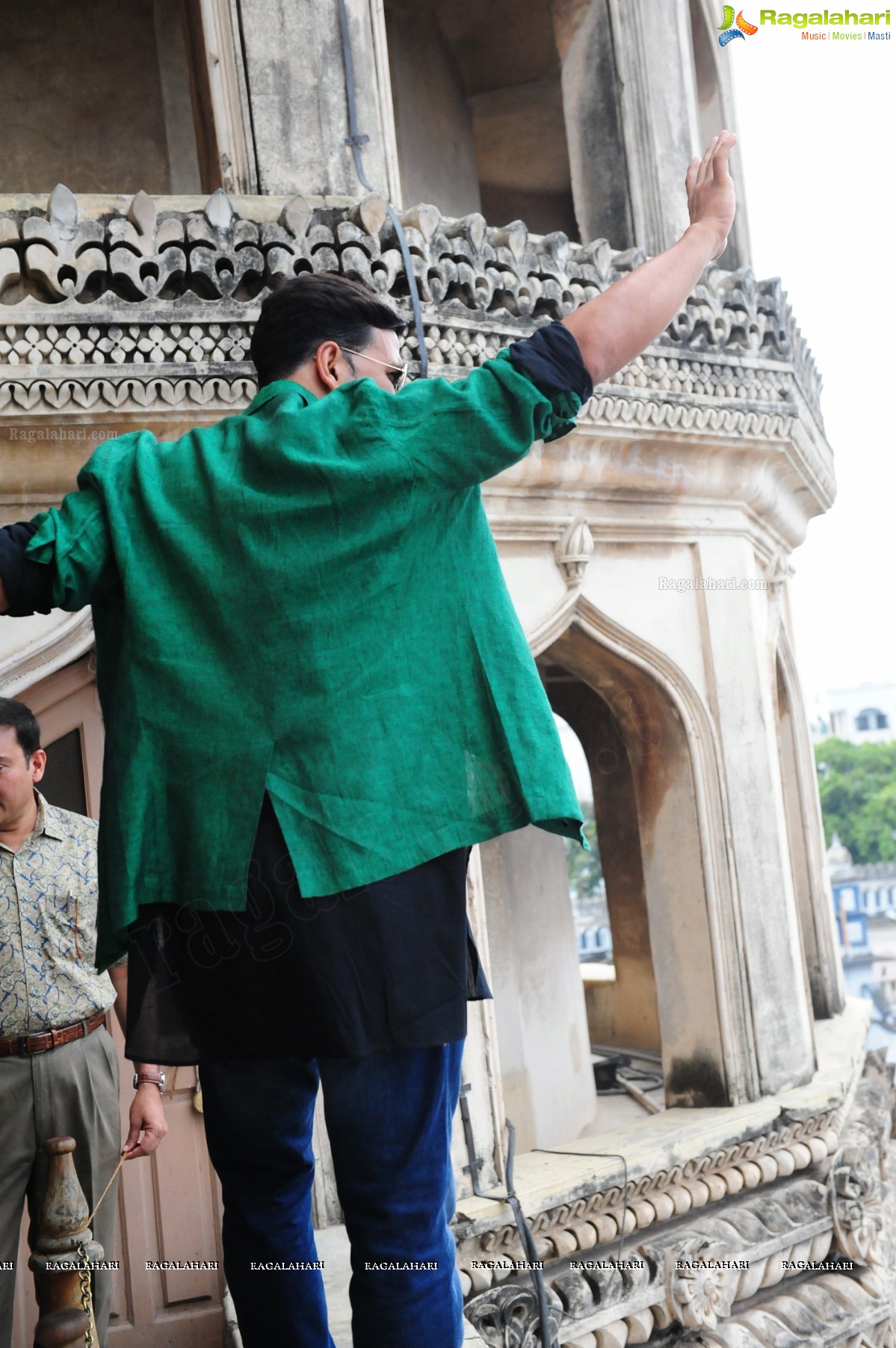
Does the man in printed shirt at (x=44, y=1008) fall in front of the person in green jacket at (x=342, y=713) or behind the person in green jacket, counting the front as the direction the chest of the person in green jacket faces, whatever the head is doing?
in front

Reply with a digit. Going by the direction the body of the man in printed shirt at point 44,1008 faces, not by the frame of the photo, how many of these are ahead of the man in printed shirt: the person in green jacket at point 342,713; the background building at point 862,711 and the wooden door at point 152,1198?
1

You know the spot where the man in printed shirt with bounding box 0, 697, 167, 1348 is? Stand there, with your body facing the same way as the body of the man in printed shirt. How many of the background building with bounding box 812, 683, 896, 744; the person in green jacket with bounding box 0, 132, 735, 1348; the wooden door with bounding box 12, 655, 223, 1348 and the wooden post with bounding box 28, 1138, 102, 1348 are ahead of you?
2

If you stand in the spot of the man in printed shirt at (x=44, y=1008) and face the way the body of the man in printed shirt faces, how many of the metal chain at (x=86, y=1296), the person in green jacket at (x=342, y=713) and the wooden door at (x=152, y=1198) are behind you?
1

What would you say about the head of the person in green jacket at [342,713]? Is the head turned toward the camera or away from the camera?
away from the camera

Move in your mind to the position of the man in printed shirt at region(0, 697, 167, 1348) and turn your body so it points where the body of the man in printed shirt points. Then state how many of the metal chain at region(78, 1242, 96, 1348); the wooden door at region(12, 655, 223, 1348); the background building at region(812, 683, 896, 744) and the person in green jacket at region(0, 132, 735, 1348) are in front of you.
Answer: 2

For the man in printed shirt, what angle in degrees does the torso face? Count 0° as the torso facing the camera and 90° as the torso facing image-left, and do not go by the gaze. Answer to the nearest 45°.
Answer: approximately 0°

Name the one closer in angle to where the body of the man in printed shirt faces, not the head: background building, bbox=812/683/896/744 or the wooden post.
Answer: the wooden post

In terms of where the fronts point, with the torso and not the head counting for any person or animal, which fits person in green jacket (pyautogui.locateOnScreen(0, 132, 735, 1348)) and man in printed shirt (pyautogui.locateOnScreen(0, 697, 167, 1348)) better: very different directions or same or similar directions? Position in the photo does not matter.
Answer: very different directions

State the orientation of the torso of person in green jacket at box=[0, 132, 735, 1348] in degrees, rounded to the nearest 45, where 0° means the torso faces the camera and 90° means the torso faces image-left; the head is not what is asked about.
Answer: approximately 180°

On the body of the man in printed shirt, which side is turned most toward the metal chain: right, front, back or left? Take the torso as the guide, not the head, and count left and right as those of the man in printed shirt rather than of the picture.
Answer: front

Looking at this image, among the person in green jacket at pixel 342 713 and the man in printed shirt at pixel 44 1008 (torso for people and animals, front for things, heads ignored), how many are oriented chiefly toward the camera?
1

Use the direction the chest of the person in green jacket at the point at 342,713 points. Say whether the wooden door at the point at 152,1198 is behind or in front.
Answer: in front
